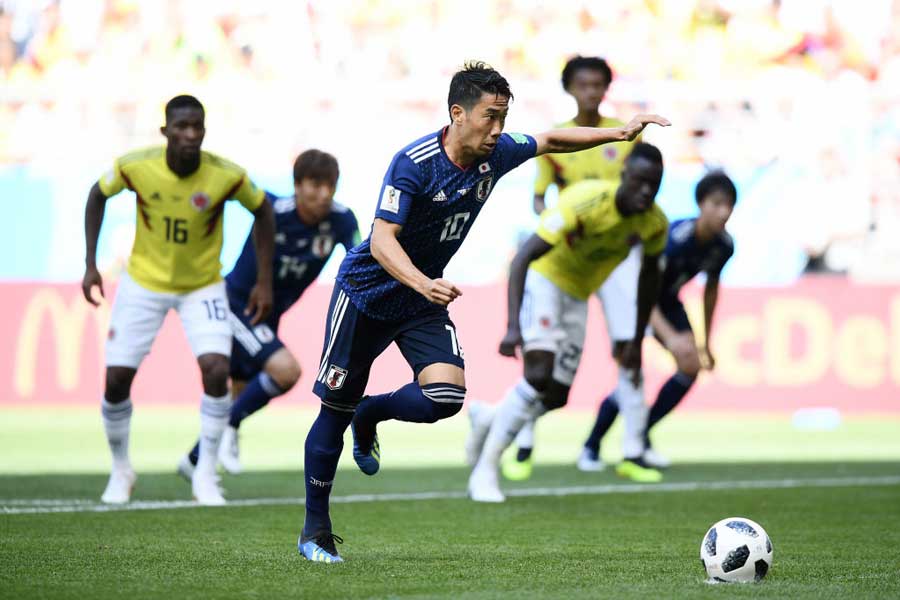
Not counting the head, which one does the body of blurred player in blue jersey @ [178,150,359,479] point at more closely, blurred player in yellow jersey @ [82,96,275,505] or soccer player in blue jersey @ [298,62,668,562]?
the soccer player in blue jersey

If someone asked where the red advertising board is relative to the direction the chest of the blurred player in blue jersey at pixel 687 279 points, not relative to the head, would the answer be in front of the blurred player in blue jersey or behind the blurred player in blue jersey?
behind

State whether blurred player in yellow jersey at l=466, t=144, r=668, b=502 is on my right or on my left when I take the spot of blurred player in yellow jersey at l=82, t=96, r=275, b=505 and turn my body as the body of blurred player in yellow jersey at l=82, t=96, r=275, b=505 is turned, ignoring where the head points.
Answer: on my left

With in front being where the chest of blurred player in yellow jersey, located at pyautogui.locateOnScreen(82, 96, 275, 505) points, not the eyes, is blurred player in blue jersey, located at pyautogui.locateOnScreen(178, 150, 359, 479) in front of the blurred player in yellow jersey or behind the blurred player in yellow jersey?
behind

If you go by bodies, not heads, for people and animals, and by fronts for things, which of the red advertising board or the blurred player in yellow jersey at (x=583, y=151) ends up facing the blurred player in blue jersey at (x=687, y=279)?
the red advertising board

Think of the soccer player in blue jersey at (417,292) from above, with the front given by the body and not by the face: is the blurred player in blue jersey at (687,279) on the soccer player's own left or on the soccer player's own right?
on the soccer player's own left

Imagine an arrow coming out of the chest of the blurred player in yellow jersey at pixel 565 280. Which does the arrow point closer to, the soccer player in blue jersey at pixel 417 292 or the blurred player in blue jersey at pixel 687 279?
the soccer player in blue jersey

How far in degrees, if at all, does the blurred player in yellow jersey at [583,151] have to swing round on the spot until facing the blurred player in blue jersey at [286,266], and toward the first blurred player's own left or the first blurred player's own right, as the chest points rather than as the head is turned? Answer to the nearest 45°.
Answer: approximately 45° to the first blurred player's own right

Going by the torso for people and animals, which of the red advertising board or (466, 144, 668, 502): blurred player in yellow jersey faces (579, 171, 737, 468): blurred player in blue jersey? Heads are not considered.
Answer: the red advertising board

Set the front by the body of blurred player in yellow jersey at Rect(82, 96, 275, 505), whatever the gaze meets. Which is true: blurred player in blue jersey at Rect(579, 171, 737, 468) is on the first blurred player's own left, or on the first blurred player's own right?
on the first blurred player's own left

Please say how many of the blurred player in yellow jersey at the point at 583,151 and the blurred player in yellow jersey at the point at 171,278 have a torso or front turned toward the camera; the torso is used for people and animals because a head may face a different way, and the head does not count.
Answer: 2

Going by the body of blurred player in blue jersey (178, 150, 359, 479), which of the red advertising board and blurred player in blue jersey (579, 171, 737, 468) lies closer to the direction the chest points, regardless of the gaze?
the blurred player in blue jersey
